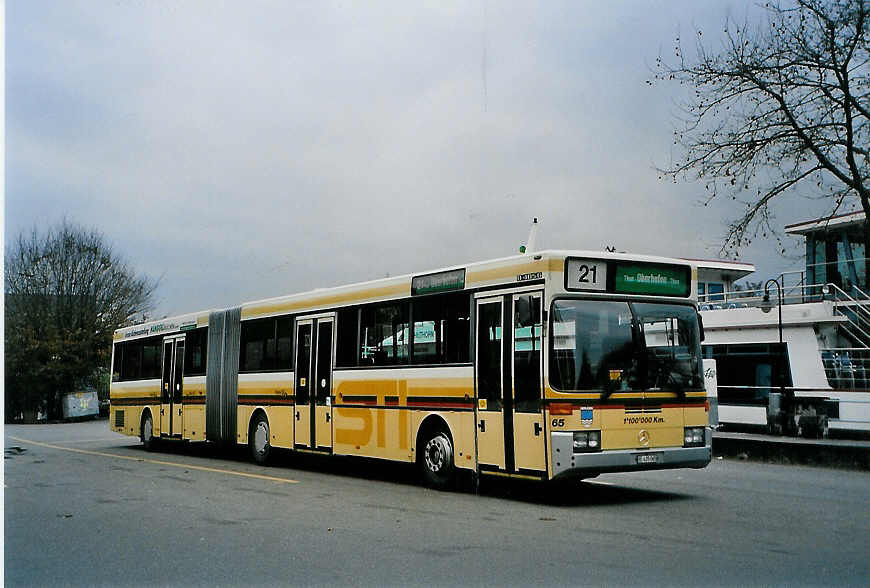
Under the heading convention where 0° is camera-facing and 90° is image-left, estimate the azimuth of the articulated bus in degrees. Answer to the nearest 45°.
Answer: approximately 315°

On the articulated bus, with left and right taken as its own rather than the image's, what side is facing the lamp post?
left
